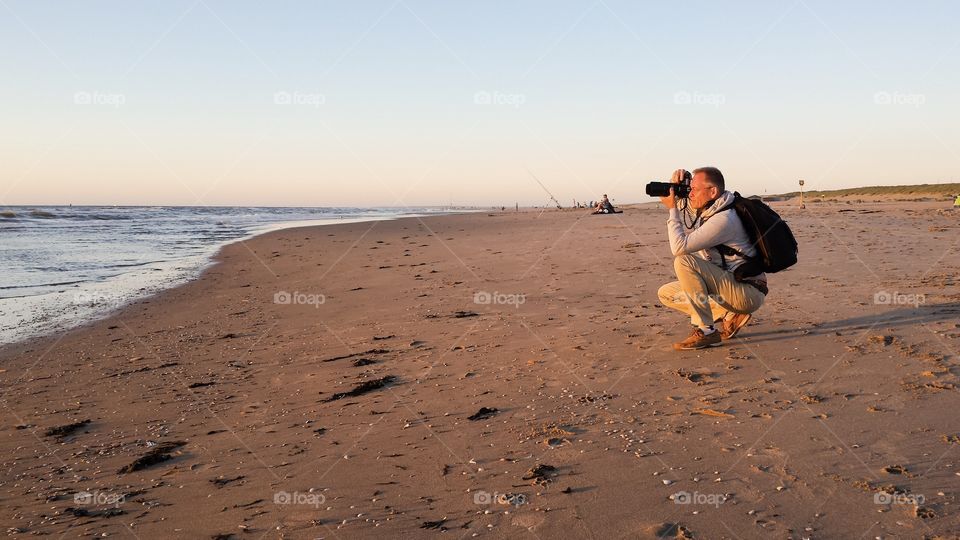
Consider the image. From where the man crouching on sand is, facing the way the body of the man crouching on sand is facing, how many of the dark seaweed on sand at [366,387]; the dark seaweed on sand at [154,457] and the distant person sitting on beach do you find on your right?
1

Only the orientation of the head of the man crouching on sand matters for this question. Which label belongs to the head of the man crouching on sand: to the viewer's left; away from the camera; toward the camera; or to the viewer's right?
to the viewer's left

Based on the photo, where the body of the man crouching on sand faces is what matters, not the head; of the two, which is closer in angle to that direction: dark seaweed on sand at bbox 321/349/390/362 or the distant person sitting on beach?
the dark seaweed on sand

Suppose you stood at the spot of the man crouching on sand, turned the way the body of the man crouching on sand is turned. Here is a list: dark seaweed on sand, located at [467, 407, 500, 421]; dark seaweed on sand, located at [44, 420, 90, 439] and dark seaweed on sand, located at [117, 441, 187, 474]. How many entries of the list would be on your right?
0

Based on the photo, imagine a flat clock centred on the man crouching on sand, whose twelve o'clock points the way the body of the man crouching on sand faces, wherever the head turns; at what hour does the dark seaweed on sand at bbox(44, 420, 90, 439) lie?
The dark seaweed on sand is roughly at 11 o'clock from the man crouching on sand.

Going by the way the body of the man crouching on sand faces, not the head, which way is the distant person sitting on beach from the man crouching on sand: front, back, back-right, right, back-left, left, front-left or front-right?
right

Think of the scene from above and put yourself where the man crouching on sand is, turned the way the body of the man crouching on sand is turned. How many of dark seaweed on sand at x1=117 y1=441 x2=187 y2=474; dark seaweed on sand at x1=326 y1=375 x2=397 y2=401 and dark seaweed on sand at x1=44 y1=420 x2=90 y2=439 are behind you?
0

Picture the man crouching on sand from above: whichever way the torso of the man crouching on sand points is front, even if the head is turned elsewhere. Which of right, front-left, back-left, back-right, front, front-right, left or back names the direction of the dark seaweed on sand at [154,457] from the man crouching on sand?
front-left

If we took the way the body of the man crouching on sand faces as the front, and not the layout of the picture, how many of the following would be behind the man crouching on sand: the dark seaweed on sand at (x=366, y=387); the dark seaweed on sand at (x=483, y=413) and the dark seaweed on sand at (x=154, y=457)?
0

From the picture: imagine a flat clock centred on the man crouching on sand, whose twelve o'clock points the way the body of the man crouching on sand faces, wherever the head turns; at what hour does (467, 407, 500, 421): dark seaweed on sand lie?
The dark seaweed on sand is roughly at 10 o'clock from the man crouching on sand.

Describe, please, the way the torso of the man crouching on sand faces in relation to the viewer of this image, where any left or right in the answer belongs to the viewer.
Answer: facing to the left of the viewer

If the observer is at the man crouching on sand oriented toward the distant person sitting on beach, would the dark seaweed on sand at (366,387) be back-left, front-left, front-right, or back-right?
back-left

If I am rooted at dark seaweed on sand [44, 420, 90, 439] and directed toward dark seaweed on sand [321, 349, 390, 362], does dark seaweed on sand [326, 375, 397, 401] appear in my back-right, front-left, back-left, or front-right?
front-right

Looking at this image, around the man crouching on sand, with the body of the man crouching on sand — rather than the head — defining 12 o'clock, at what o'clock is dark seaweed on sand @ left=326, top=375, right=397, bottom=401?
The dark seaweed on sand is roughly at 11 o'clock from the man crouching on sand.

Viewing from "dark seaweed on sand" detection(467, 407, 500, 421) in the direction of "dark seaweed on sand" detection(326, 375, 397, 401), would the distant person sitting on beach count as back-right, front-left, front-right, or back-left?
front-right
